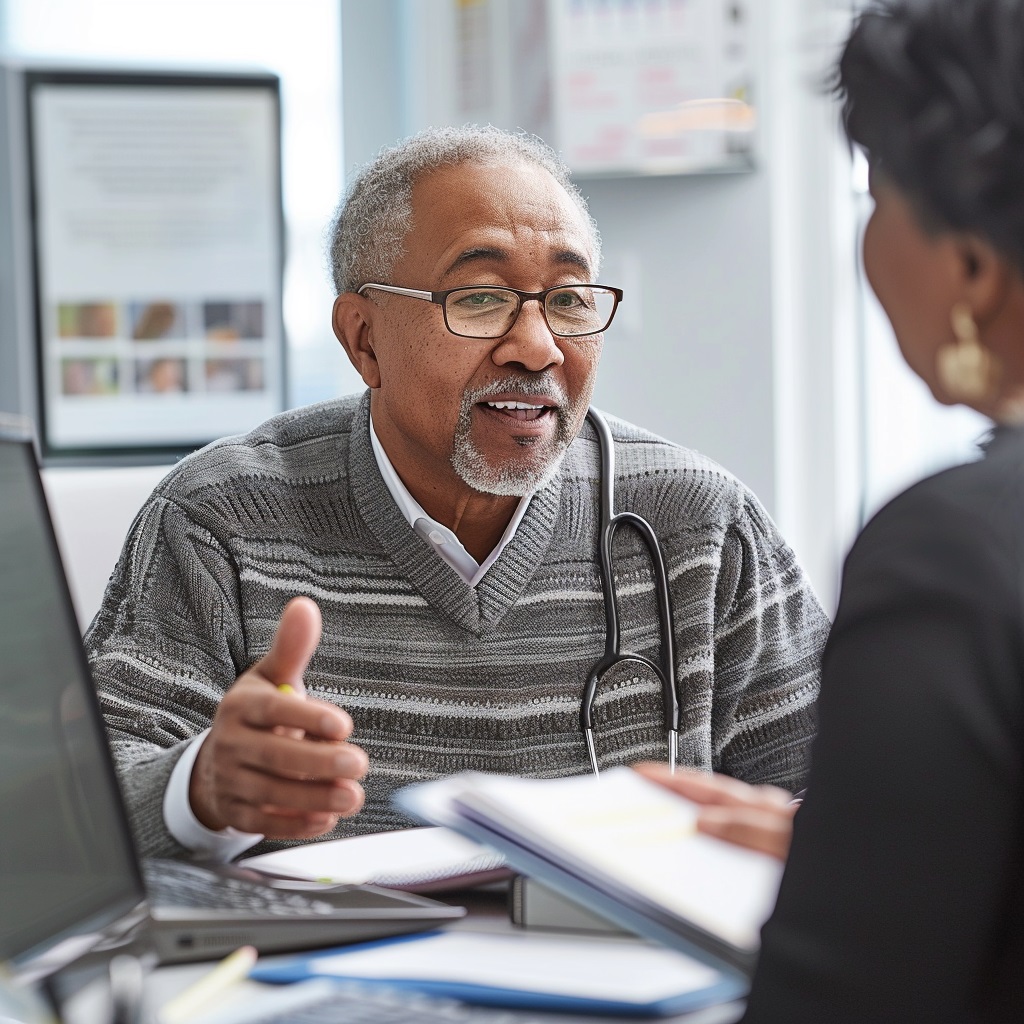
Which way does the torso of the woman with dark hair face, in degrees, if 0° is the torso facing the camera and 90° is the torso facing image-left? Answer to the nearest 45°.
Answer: approximately 135°

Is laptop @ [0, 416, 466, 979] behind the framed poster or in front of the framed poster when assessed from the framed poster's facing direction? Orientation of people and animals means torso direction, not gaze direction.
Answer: in front

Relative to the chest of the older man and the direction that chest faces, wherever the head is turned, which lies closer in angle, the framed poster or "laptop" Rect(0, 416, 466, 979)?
the laptop

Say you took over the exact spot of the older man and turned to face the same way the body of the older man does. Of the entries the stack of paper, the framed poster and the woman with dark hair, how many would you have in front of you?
2

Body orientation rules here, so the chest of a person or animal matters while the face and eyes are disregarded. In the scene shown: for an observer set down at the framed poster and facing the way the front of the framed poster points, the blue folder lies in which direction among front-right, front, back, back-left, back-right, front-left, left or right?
front

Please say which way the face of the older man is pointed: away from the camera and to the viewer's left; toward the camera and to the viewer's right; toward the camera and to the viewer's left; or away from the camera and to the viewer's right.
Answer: toward the camera and to the viewer's right

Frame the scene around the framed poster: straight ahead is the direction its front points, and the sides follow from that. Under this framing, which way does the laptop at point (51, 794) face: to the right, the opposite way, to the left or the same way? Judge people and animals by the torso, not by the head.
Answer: to the left

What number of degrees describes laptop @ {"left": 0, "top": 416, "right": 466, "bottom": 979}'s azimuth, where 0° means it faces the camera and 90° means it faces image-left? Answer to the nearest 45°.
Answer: approximately 270°

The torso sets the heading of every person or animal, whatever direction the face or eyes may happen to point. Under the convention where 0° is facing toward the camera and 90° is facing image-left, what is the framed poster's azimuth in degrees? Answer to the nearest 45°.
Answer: approximately 0°

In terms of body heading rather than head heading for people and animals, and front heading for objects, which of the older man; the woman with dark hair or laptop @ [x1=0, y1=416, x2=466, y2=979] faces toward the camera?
the older man

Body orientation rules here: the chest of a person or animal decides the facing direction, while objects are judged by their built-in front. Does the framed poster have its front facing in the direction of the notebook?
yes

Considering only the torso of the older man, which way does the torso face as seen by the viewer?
toward the camera
